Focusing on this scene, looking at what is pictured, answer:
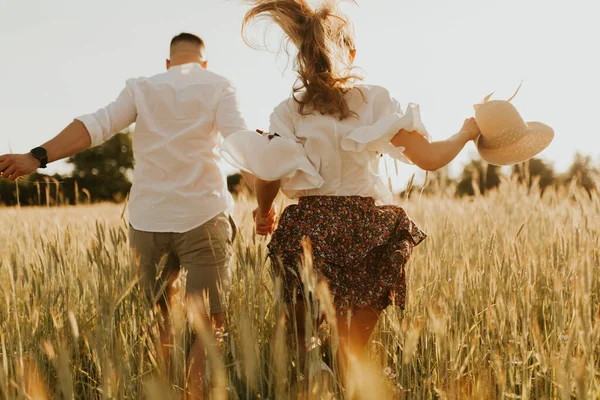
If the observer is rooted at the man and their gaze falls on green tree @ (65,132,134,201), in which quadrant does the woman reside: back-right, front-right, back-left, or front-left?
back-right

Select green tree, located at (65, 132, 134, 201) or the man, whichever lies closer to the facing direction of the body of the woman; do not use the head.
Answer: the green tree

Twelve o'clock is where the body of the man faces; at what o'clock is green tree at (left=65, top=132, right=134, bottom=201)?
The green tree is roughly at 12 o'clock from the man.

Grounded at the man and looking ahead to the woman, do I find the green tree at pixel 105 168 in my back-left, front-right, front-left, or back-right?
back-left

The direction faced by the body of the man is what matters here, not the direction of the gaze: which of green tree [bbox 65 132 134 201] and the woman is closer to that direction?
the green tree

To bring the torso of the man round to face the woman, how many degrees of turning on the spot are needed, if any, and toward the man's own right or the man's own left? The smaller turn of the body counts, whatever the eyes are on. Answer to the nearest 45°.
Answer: approximately 135° to the man's own right

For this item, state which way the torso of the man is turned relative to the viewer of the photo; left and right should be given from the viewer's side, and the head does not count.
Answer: facing away from the viewer

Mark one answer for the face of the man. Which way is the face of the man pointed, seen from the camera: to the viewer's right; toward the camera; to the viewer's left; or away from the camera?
away from the camera

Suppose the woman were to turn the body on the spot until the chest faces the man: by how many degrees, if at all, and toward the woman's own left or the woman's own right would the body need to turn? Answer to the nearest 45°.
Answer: approximately 90° to the woman's own left

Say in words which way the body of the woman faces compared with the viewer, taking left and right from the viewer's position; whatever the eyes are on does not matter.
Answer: facing away from the viewer
